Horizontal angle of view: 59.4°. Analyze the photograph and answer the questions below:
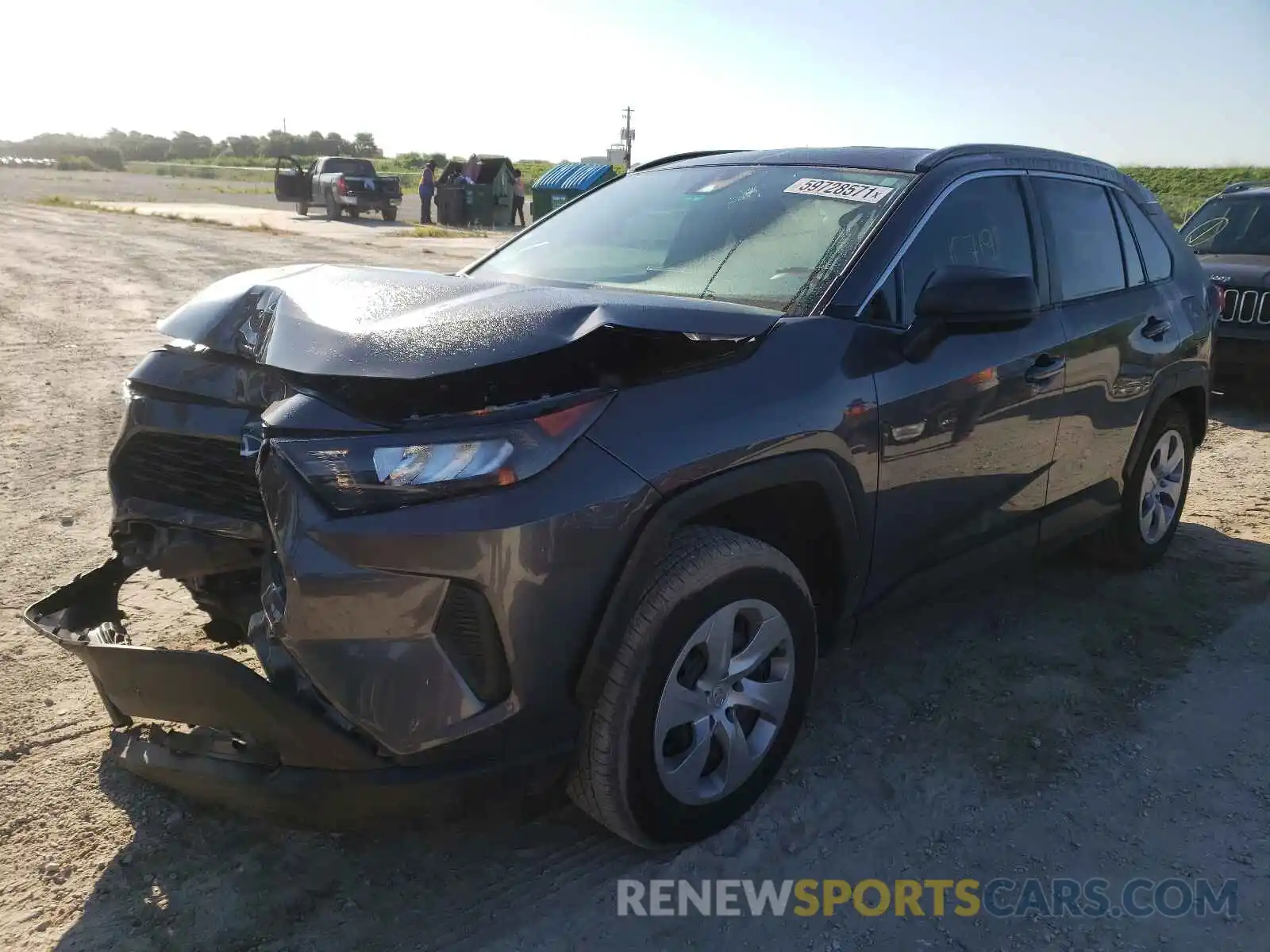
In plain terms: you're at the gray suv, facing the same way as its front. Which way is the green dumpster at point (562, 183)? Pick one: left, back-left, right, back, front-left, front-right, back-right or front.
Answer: back-right

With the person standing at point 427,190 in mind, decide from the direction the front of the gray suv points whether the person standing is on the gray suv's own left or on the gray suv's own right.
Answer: on the gray suv's own right

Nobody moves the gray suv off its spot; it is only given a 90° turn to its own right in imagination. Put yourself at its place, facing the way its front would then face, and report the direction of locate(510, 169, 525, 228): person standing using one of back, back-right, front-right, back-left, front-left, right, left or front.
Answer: front-right

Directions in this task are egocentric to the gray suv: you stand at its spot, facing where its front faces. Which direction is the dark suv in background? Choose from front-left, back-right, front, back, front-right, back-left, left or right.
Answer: back
